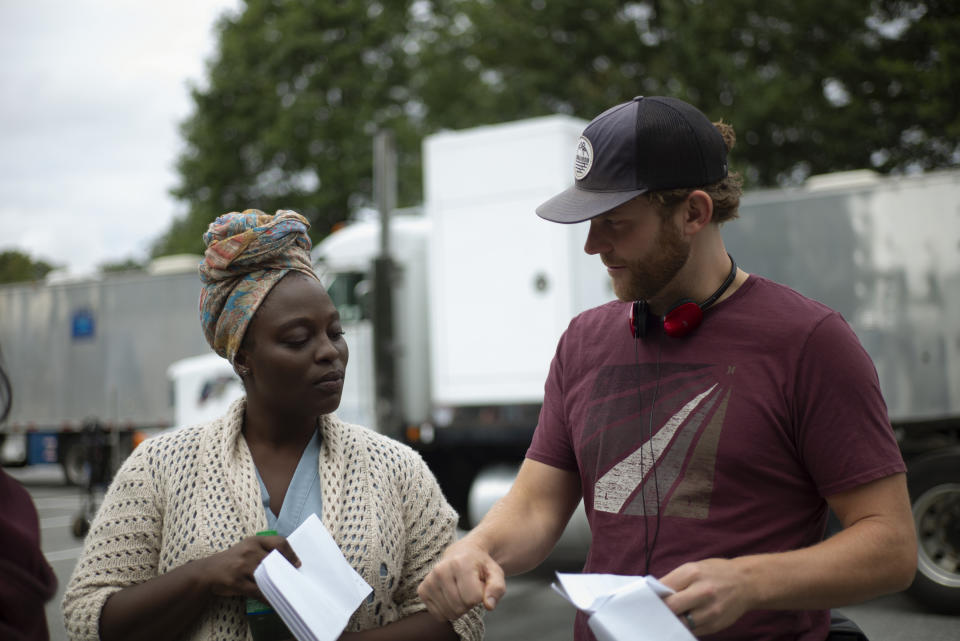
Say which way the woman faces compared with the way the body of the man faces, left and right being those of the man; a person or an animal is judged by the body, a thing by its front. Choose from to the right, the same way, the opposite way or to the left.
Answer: to the left

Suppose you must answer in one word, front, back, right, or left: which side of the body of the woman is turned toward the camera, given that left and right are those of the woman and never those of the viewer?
front

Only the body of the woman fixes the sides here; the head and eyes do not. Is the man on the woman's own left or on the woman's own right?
on the woman's own left

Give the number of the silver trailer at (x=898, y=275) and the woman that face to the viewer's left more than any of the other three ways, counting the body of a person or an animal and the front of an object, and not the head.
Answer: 1

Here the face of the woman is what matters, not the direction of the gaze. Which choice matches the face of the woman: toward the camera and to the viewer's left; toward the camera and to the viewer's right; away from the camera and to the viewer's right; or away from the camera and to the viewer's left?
toward the camera and to the viewer's right

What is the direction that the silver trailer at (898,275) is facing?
to the viewer's left

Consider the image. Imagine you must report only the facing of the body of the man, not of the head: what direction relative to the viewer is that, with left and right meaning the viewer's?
facing the viewer and to the left of the viewer

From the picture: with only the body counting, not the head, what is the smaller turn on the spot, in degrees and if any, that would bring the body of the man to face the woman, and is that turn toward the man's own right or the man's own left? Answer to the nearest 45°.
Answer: approximately 45° to the man's own right

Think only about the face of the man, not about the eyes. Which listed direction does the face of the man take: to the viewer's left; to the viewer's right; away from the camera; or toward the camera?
to the viewer's left

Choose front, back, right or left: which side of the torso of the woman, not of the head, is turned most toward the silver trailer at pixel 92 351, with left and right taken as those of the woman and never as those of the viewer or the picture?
back

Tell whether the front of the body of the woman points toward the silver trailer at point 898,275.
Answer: no

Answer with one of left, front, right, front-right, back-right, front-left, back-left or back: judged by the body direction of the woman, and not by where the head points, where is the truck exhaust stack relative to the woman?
back
